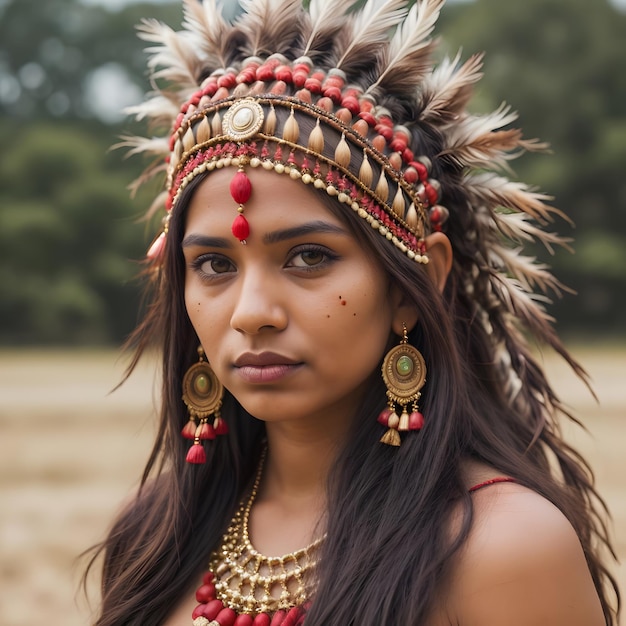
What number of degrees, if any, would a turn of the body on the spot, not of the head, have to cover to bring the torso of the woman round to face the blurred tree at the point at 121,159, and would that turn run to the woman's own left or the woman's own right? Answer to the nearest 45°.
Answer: approximately 135° to the woman's own right

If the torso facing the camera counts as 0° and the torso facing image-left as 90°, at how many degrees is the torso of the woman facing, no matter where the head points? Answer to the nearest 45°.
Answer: approximately 45°
